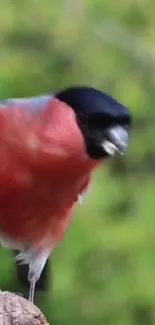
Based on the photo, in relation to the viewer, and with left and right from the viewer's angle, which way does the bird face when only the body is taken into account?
facing the viewer and to the right of the viewer
